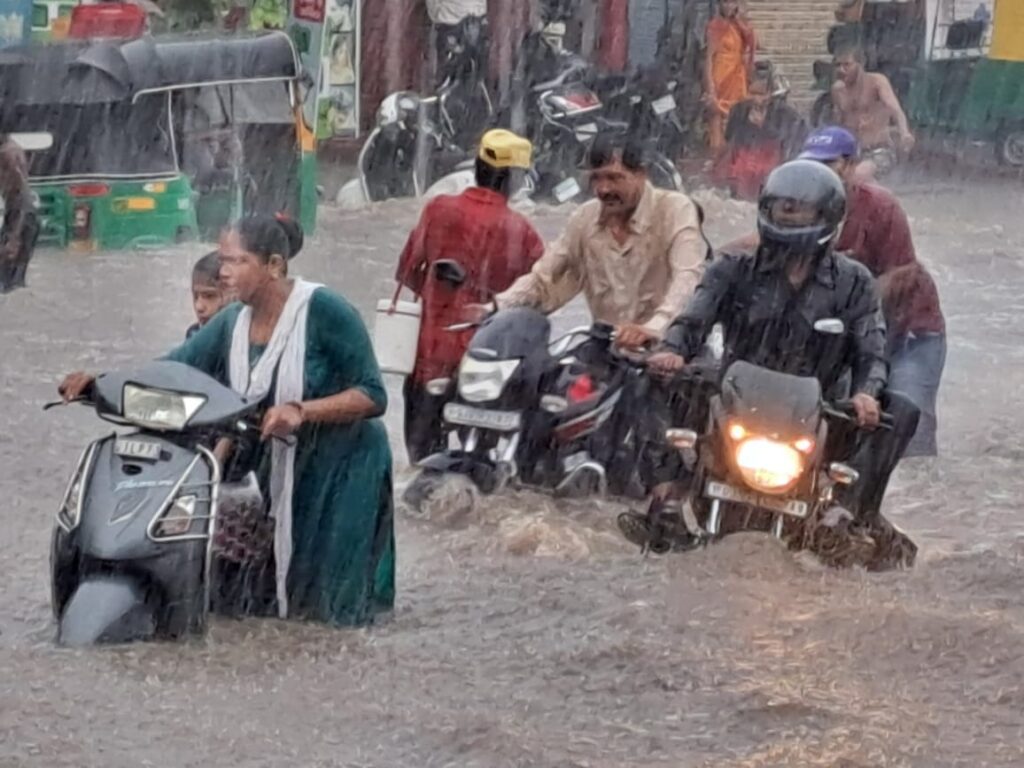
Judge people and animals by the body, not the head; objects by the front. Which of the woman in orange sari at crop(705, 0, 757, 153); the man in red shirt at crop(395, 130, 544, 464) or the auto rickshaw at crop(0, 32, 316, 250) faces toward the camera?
the woman in orange sari

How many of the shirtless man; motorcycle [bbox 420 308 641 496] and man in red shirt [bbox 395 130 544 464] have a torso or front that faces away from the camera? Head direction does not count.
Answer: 1

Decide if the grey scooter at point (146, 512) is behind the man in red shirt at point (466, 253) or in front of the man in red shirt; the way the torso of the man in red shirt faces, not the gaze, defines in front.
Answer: behind

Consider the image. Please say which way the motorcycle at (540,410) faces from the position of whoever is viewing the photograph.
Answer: facing the viewer and to the left of the viewer

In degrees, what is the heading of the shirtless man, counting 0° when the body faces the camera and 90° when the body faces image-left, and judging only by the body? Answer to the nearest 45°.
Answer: approximately 45°

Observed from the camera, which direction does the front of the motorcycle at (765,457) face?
facing the viewer

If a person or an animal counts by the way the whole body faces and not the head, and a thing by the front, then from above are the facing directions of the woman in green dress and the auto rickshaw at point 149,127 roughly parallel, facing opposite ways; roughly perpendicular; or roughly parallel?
roughly parallel, facing opposite ways

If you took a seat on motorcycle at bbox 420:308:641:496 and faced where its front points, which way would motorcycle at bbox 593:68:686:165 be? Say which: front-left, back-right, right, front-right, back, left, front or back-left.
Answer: back-right

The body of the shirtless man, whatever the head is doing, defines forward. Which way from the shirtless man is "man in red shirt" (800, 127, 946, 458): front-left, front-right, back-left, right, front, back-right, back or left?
front-left

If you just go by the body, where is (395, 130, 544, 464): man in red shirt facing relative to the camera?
away from the camera

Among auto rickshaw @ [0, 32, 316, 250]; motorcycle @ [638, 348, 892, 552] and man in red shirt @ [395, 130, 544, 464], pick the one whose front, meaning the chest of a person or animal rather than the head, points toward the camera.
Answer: the motorcycle

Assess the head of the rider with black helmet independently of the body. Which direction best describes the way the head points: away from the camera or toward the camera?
toward the camera
